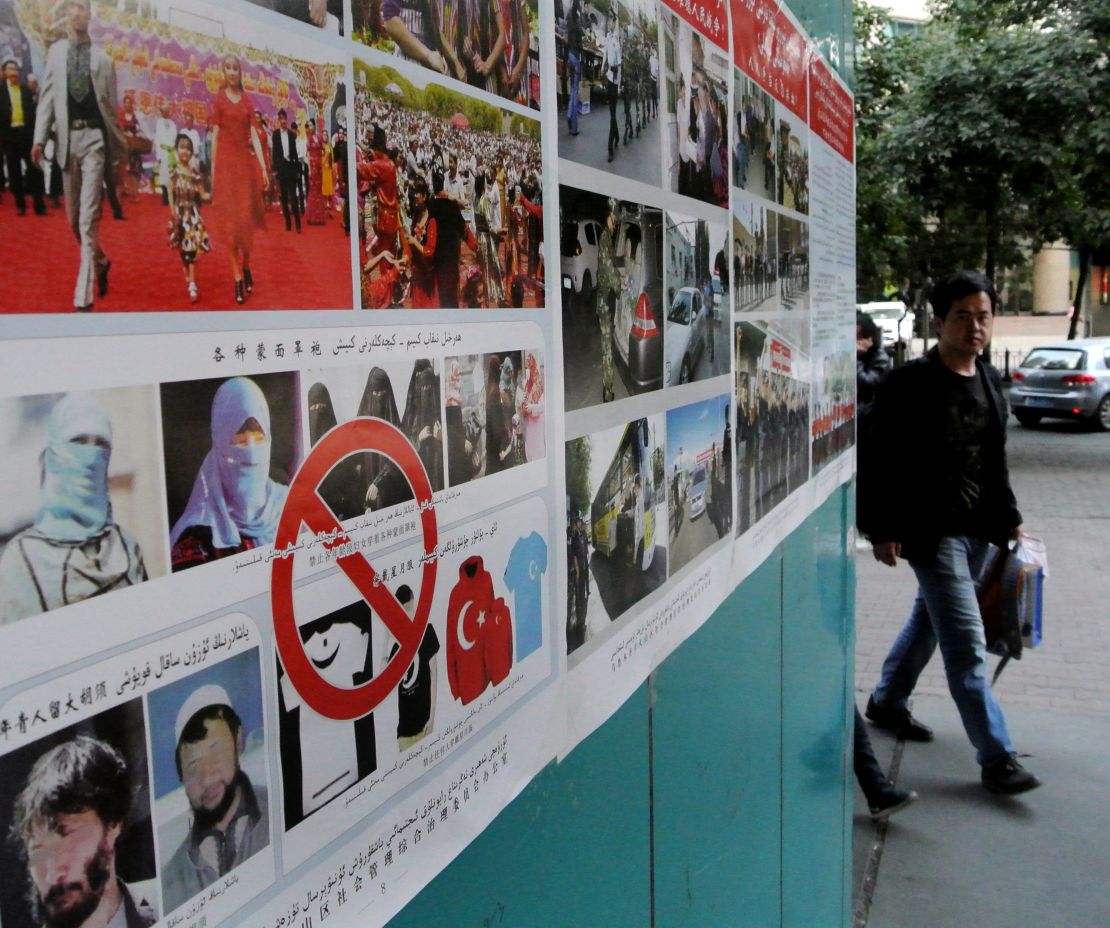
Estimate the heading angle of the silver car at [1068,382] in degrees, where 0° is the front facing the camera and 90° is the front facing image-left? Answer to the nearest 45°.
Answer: approximately 225°

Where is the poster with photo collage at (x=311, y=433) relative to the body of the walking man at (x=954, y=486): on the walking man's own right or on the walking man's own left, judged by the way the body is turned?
on the walking man's own right

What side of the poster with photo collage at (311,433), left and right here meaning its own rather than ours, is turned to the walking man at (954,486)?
left

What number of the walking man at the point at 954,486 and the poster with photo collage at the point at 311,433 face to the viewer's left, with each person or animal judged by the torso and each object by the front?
0

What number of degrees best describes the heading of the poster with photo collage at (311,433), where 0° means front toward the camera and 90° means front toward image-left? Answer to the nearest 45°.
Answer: approximately 315°

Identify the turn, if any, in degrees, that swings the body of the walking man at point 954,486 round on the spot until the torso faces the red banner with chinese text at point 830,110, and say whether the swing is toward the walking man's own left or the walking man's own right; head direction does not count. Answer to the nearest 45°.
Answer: approximately 45° to the walking man's own right

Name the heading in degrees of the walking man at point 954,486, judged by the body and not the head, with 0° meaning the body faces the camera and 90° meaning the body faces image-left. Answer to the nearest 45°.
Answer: approximately 315°

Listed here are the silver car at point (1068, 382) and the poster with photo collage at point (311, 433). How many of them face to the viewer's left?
0

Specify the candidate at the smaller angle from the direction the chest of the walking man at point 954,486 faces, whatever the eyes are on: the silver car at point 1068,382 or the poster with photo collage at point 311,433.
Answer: the poster with photo collage

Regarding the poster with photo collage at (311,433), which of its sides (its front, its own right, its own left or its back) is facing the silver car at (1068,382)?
left

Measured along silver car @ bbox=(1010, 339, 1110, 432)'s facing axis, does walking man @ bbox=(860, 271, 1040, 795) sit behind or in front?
behind
